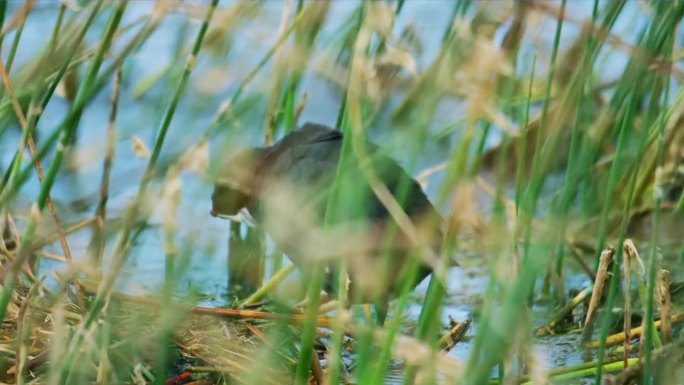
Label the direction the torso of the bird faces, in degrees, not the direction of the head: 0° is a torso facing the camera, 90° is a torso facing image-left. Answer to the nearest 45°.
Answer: approximately 90°

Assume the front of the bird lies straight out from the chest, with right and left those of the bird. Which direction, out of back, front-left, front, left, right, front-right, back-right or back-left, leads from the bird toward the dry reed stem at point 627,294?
back

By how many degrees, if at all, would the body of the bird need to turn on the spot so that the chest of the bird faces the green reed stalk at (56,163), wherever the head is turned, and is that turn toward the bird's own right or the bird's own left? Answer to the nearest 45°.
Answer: approximately 45° to the bird's own left

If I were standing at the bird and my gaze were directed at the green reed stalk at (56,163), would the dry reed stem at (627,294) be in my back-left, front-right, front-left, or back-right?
back-left

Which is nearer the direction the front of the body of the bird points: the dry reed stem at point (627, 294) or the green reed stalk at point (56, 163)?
the green reed stalk
